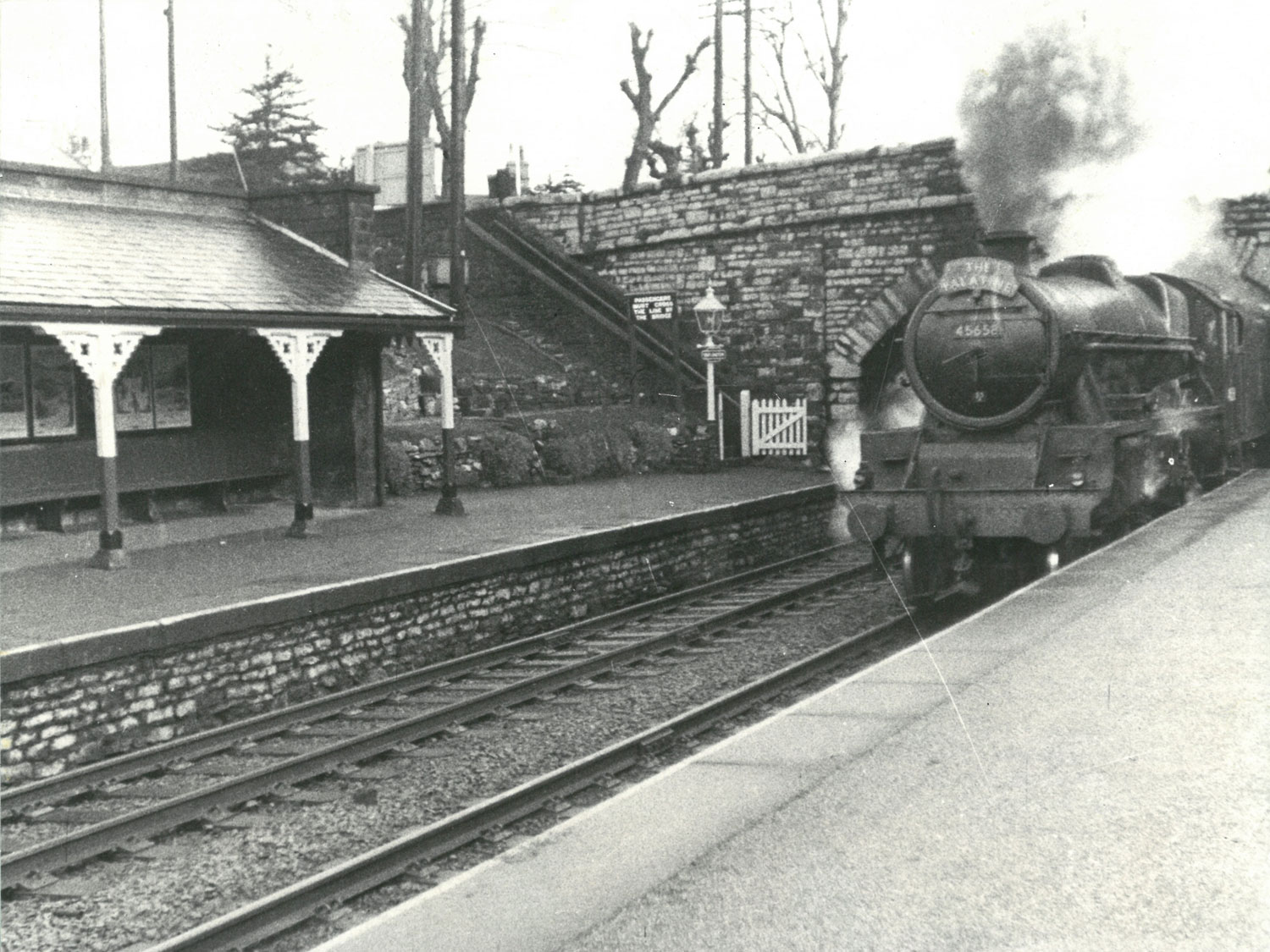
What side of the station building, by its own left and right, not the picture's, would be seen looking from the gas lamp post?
left

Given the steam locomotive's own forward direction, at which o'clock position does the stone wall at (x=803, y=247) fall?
The stone wall is roughly at 4 o'clock from the steam locomotive.

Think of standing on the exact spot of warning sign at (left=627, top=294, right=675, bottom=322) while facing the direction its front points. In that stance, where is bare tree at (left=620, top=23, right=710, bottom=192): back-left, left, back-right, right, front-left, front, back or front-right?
back

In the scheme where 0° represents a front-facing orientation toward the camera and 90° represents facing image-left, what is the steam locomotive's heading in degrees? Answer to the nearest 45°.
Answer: approximately 45°

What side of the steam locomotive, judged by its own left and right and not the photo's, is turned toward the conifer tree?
right

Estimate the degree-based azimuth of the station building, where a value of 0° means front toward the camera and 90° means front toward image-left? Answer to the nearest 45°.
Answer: approximately 315°

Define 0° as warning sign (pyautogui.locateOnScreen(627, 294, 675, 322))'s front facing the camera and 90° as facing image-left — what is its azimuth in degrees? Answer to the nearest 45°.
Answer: approximately 0°

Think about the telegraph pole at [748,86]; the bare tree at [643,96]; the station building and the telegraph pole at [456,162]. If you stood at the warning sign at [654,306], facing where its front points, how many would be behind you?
2

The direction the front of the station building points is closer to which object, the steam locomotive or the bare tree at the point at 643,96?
the steam locomotive

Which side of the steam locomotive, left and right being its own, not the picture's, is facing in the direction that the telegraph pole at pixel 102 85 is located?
right
